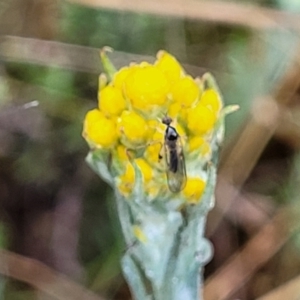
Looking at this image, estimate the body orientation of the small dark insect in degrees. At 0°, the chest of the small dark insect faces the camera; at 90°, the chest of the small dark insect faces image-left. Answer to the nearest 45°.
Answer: approximately 180°

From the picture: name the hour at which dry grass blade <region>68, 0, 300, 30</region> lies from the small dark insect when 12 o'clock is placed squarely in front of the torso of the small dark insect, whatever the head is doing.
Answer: The dry grass blade is roughly at 12 o'clock from the small dark insect.
